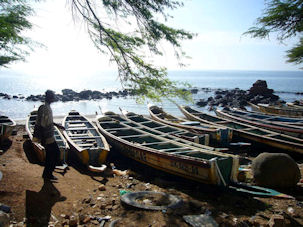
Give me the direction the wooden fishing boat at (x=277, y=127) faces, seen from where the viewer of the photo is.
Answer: facing away from the viewer and to the left of the viewer

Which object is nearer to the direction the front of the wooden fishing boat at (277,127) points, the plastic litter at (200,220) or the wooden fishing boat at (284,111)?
the wooden fishing boat

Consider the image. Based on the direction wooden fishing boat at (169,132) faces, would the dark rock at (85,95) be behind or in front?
in front

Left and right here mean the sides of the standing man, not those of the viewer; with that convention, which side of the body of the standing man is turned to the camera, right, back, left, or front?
right

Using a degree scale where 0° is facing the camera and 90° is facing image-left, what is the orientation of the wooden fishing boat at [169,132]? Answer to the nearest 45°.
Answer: approximately 135°

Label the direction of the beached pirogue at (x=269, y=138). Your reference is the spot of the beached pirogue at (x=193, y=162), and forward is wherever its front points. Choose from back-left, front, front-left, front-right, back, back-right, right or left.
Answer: right

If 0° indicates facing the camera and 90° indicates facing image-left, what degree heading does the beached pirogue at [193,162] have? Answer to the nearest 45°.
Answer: approximately 135°

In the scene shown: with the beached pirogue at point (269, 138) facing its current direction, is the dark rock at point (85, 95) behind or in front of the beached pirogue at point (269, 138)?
in front

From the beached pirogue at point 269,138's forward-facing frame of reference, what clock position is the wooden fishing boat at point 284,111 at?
The wooden fishing boat is roughly at 2 o'clock from the beached pirogue.

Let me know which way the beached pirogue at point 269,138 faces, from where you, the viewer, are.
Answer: facing away from the viewer and to the left of the viewer

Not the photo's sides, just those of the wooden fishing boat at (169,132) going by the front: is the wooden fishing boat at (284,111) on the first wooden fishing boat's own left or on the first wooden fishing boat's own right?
on the first wooden fishing boat's own right

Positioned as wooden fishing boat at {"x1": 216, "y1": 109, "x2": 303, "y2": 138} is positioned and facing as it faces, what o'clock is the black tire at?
The black tire is roughly at 8 o'clock from the wooden fishing boat.

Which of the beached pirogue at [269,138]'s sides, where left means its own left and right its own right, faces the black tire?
left

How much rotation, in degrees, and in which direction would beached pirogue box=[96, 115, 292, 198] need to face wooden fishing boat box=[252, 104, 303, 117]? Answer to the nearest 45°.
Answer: approximately 90° to its right

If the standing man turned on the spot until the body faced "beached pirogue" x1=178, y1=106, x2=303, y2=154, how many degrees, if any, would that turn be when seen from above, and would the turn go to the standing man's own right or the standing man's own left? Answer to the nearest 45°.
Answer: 0° — they already face it
